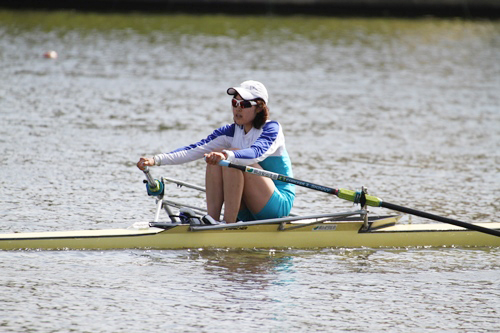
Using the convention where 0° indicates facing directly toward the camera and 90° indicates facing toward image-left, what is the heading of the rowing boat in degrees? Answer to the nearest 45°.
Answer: approximately 270°

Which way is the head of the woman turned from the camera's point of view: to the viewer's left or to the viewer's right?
to the viewer's left
